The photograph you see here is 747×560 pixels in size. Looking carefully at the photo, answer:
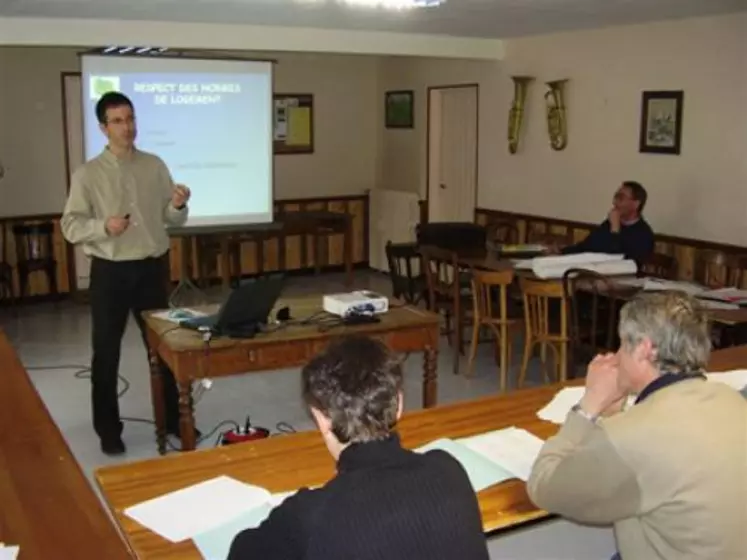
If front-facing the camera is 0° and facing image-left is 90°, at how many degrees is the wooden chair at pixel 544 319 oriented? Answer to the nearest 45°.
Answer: approximately 225°

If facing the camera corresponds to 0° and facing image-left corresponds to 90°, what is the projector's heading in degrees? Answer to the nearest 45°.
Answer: approximately 135°

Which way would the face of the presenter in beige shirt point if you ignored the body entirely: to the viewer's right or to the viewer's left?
to the viewer's right

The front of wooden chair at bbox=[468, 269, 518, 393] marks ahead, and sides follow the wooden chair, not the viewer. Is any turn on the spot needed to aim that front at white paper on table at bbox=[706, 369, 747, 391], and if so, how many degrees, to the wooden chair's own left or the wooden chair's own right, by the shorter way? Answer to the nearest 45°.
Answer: approximately 135° to the wooden chair's own right

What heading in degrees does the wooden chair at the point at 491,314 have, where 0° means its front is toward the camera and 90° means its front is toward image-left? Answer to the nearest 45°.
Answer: approximately 225°

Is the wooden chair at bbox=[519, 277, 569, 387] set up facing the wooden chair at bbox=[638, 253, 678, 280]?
yes

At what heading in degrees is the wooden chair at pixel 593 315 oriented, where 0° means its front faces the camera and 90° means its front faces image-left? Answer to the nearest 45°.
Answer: approximately 225°

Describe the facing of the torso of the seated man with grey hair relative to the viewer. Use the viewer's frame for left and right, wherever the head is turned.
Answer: facing away from the viewer and to the left of the viewer

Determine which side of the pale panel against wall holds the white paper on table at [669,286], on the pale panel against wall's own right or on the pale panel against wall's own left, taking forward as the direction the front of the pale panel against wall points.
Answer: on the pale panel against wall's own left

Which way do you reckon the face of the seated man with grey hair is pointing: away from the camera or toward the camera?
away from the camera

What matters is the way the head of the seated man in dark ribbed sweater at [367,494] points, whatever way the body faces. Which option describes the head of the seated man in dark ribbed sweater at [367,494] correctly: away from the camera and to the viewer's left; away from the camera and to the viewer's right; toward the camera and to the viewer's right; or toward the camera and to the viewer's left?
away from the camera and to the viewer's left

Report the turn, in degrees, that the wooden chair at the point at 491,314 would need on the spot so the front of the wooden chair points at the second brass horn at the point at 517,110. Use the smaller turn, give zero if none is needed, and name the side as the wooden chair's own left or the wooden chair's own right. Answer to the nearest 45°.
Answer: approximately 45° to the wooden chair's own left
